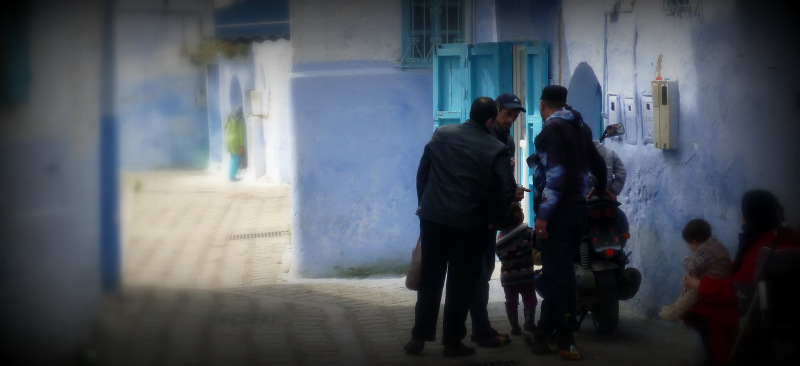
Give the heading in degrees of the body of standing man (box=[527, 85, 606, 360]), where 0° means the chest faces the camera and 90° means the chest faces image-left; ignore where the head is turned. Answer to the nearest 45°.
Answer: approximately 135°

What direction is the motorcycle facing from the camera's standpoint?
away from the camera

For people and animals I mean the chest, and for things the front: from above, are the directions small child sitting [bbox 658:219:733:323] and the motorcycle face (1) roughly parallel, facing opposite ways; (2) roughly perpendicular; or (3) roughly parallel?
roughly perpendicular

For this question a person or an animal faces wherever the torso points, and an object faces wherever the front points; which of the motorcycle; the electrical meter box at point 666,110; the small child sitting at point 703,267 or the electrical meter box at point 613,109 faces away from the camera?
the motorcycle

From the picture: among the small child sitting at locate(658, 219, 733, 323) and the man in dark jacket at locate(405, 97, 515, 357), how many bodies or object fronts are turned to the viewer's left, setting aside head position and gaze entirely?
1

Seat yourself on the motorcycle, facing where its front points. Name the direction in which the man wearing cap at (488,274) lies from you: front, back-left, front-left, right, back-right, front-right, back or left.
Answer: left

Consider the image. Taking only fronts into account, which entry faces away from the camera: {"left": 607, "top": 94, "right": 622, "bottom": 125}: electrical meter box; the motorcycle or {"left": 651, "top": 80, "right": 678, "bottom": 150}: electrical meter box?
the motorcycle

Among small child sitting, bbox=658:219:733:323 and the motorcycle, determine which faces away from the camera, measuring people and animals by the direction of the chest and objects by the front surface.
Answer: the motorcycle

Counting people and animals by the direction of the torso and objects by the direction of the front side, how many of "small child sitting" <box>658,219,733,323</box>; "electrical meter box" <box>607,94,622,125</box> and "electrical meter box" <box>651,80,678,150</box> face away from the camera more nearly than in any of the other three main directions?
0

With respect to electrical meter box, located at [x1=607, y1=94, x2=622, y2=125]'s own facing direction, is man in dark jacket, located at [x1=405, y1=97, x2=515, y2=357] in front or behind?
in front

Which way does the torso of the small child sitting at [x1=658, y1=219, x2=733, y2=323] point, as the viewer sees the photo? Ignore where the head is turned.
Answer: to the viewer's left

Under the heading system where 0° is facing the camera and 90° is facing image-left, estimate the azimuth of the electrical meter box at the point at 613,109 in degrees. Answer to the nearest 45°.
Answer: approximately 45°

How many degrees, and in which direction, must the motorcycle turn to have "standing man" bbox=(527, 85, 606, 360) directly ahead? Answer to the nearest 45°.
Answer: approximately 135° to its left

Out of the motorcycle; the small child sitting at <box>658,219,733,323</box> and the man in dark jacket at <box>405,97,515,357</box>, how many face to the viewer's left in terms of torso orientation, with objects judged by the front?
1

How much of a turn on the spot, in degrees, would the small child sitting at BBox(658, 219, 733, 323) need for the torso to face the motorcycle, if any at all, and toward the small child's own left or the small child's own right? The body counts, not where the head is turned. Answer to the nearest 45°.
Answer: approximately 45° to the small child's own right

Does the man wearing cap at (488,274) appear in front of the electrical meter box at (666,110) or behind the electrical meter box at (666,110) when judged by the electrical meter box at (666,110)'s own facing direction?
in front
